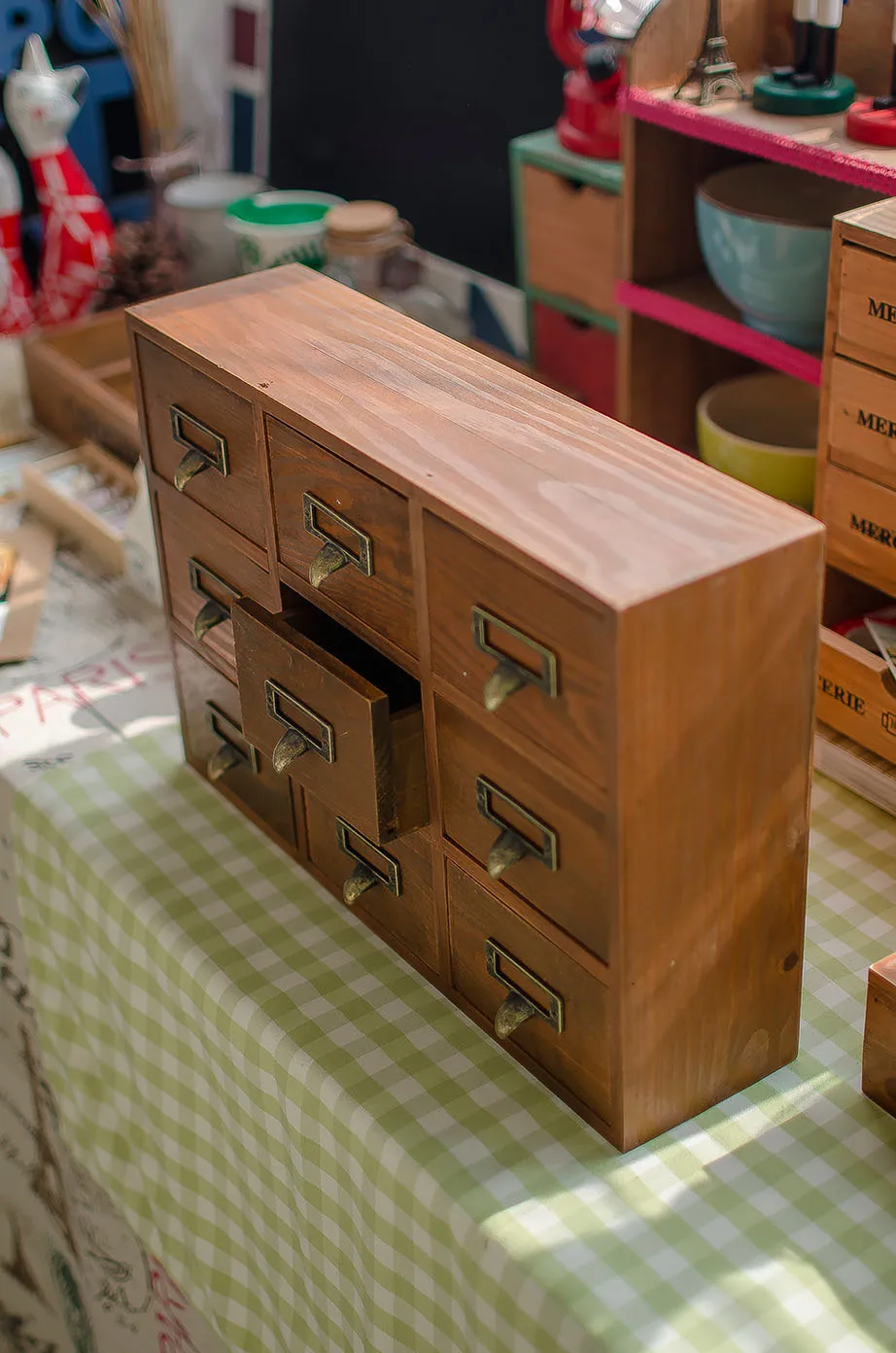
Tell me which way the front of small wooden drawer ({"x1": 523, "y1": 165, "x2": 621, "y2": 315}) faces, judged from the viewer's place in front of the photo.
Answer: facing the viewer and to the left of the viewer

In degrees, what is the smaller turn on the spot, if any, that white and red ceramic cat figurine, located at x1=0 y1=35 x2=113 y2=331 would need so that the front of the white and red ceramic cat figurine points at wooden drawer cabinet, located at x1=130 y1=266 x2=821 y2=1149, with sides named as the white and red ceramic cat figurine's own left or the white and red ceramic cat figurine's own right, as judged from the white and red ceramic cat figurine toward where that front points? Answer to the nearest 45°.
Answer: approximately 45° to the white and red ceramic cat figurine's own left

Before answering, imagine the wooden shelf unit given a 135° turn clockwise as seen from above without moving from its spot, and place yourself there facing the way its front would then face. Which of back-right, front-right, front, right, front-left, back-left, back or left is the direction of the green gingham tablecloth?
back

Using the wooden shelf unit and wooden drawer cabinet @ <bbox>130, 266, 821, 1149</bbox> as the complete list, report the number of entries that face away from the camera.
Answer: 0

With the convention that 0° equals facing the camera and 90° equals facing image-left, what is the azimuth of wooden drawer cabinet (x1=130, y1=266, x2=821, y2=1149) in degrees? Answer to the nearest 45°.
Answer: approximately 45°

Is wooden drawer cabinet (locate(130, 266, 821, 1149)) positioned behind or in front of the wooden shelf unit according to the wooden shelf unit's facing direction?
in front

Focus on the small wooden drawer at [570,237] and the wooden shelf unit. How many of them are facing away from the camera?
0

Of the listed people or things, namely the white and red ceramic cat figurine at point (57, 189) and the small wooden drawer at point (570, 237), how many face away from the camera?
0

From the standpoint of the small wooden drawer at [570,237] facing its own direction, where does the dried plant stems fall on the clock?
The dried plant stems is roughly at 3 o'clock from the small wooden drawer.
